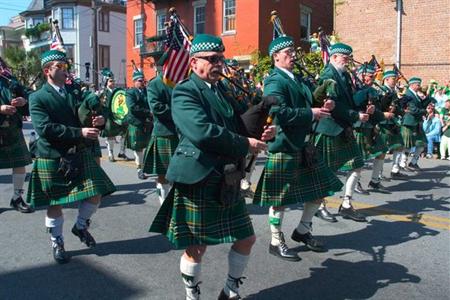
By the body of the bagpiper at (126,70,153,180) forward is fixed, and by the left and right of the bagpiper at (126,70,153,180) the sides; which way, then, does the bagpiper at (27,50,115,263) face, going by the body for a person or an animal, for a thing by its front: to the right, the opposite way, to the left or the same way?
the same way

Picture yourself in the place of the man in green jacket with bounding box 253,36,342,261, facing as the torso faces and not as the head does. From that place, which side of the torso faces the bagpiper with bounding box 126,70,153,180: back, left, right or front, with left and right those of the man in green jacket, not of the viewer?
back

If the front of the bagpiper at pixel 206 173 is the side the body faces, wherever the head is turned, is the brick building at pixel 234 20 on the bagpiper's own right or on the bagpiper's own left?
on the bagpiper's own left

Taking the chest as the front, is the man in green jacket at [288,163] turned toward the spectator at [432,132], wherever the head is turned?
no

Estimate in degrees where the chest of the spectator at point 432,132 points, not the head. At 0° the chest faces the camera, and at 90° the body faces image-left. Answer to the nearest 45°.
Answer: approximately 45°

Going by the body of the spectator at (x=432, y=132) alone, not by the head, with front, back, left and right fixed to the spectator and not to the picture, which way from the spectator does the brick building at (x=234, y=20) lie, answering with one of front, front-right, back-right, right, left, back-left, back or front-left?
right

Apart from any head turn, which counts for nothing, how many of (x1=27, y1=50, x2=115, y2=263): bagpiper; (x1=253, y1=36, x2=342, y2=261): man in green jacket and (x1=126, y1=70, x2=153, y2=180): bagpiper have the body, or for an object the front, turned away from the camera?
0

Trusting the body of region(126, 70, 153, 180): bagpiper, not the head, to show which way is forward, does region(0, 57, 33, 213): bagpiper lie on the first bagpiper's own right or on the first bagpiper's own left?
on the first bagpiper's own right

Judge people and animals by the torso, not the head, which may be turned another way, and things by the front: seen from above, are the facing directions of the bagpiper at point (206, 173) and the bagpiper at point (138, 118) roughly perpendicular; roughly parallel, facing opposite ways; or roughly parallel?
roughly parallel

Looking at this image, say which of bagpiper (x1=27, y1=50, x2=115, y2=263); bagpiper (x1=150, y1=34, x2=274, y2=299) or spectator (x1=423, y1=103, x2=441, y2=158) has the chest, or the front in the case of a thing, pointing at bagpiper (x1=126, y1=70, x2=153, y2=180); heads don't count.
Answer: the spectator

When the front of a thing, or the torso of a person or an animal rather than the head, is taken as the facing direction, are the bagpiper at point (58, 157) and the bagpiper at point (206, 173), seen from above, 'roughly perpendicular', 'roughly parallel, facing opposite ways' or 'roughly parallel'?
roughly parallel
